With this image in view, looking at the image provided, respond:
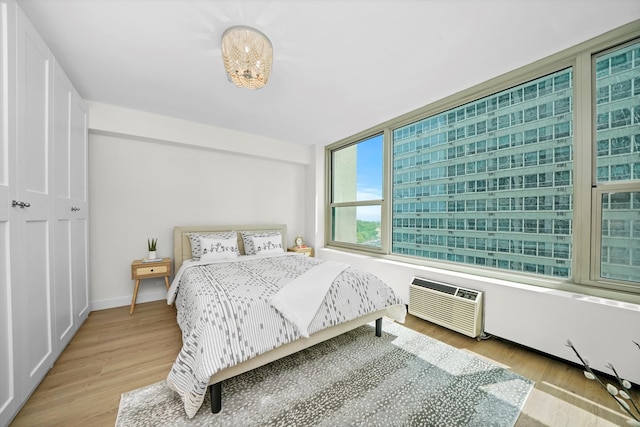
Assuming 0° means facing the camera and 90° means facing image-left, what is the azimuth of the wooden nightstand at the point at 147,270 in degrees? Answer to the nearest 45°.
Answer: approximately 0°

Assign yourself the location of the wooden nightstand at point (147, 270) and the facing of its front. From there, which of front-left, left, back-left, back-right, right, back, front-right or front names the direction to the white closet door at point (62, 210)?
front-right

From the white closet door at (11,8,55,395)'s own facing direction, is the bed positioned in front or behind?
in front

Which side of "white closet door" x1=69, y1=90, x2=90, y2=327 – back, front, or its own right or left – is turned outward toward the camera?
right

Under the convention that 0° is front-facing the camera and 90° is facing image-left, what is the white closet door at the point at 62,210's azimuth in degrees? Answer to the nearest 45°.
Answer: approximately 270°

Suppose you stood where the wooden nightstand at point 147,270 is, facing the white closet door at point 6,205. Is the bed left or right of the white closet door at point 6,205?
left

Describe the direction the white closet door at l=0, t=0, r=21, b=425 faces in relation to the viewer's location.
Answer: facing to the right of the viewer

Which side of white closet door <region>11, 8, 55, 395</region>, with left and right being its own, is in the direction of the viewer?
right

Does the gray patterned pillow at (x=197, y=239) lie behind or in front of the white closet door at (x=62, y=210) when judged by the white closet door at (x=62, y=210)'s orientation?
in front

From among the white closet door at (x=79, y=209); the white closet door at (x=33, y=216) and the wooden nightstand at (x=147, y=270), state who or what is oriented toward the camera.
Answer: the wooden nightstand

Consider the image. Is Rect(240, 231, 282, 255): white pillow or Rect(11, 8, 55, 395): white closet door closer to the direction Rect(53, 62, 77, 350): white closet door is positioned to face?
the white pillow

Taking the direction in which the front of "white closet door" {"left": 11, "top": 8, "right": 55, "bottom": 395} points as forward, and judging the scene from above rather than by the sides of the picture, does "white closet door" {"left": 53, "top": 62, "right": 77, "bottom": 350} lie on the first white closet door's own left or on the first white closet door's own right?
on the first white closet door's own left

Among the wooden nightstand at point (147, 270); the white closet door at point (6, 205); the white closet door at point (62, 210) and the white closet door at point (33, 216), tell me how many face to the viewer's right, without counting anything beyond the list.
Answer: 3

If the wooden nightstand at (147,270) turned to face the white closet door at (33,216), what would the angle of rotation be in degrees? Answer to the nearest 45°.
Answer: approximately 45° to its right
